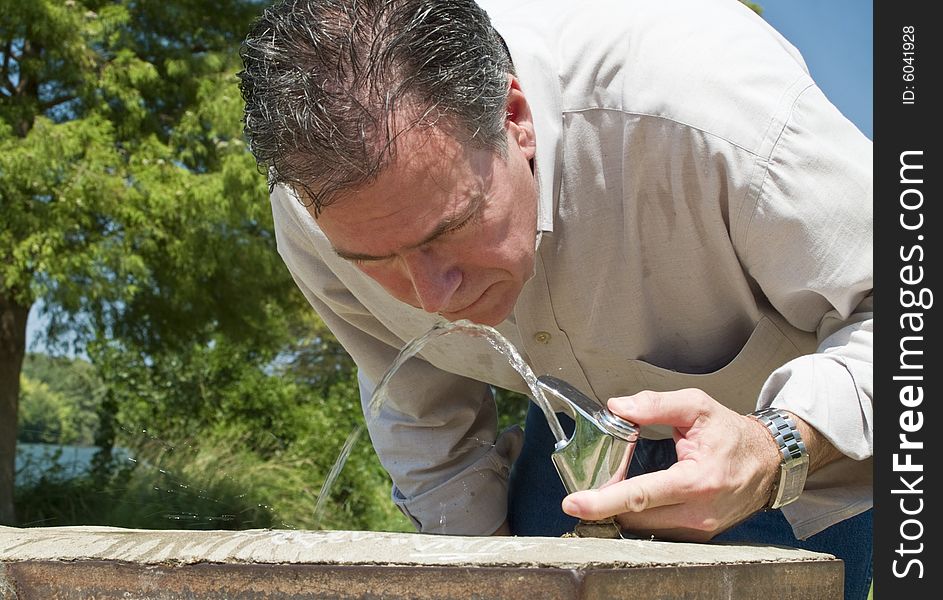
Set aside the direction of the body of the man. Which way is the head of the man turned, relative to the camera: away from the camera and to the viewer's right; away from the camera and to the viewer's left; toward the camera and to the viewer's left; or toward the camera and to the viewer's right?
toward the camera and to the viewer's left

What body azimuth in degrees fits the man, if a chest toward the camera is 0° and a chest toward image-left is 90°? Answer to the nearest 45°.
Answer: approximately 45°

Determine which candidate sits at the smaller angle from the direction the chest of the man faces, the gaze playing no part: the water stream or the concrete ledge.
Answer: the concrete ledge

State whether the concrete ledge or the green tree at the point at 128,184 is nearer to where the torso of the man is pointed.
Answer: the concrete ledge

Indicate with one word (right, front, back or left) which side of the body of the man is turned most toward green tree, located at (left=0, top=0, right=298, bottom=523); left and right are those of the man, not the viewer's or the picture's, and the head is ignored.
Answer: right
